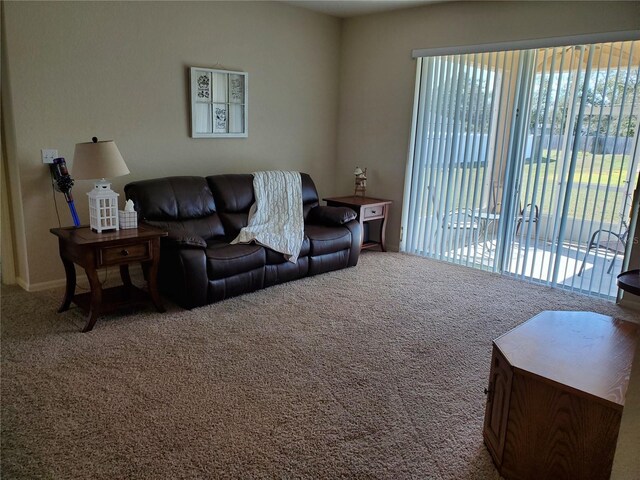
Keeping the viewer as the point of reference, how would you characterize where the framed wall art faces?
facing the viewer and to the right of the viewer

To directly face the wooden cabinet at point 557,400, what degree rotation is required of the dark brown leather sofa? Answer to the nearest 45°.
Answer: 0° — it already faces it

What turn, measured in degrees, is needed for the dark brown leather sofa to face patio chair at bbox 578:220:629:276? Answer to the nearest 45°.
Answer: approximately 45° to its left

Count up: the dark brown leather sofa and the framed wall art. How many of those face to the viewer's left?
0

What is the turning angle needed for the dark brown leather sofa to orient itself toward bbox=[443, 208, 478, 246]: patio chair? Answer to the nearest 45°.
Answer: approximately 45° to its left

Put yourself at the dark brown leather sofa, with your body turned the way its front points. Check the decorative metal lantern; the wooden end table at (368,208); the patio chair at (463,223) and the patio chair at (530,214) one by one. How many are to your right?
1

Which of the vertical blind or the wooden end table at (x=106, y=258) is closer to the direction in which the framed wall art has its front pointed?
the vertical blind

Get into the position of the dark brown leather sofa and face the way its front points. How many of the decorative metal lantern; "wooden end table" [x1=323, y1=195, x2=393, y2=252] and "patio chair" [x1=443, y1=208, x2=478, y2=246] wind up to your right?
1

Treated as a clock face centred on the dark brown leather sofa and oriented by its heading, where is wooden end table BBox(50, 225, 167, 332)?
The wooden end table is roughly at 3 o'clock from the dark brown leather sofa.

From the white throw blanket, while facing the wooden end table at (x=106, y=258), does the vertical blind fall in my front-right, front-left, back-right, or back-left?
back-left
